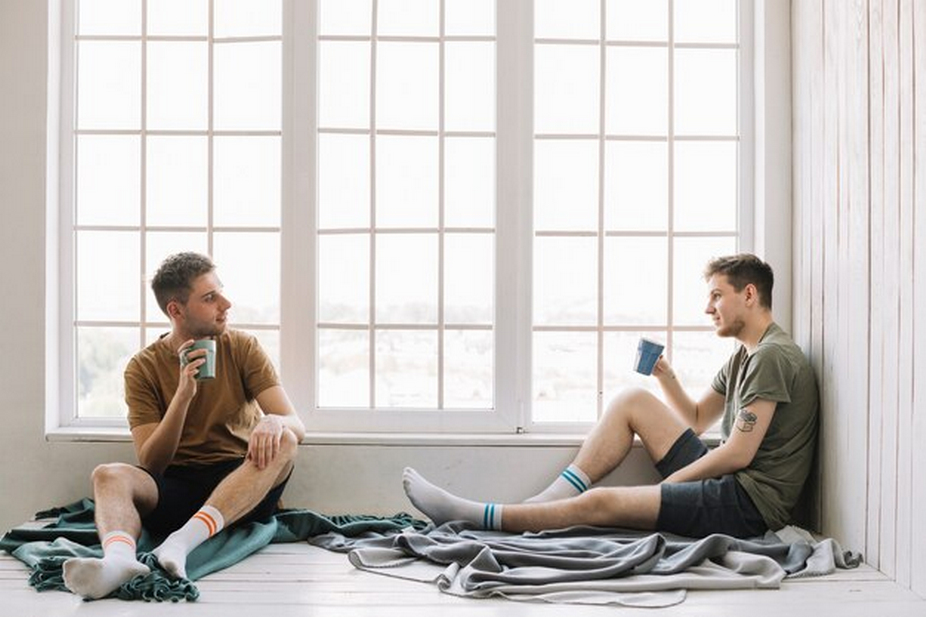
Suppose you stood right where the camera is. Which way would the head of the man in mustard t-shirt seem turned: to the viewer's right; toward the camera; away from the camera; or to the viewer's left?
to the viewer's right

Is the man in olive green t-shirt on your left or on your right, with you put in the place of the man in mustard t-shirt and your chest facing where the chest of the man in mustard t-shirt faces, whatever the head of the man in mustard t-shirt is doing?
on your left

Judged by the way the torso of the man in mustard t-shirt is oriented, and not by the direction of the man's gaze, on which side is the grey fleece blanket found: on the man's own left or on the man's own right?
on the man's own left

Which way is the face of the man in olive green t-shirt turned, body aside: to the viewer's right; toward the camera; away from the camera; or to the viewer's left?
to the viewer's left

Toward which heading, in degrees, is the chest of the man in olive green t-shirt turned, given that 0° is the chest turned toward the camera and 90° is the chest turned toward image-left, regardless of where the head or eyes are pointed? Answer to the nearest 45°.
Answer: approximately 90°

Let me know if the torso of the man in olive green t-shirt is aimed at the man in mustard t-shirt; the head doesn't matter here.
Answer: yes

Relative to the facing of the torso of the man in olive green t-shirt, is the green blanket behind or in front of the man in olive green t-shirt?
in front

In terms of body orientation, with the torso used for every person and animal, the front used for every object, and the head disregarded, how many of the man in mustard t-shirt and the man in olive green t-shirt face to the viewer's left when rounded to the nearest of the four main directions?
1
